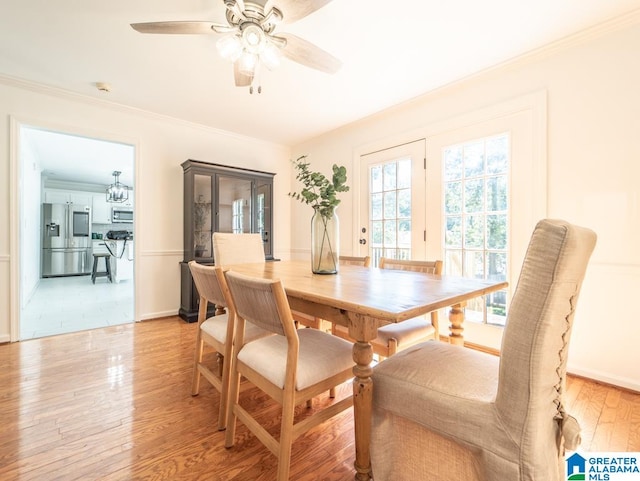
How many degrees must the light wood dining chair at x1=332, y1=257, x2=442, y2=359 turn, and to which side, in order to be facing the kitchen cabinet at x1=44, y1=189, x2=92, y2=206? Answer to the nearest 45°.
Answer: approximately 90° to its right

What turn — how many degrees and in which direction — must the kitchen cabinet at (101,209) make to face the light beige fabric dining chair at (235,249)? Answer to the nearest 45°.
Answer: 0° — it already faces it

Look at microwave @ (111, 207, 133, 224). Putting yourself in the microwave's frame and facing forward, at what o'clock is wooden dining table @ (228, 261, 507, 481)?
The wooden dining table is roughly at 12 o'clock from the microwave.

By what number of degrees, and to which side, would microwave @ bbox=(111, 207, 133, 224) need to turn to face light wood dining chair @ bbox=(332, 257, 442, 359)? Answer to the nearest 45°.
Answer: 0° — it already faces it

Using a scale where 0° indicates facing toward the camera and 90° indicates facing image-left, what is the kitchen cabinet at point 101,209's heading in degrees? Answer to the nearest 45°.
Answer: approximately 0°

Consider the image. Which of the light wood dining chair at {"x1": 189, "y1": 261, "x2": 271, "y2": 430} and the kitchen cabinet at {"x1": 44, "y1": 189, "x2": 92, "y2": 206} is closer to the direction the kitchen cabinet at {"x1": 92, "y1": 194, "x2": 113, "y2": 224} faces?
the light wood dining chair

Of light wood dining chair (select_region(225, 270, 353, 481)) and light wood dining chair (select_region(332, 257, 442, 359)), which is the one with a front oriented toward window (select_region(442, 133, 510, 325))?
light wood dining chair (select_region(225, 270, 353, 481))

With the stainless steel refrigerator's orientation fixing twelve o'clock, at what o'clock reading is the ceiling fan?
The ceiling fan is roughly at 12 o'clock from the stainless steel refrigerator.
